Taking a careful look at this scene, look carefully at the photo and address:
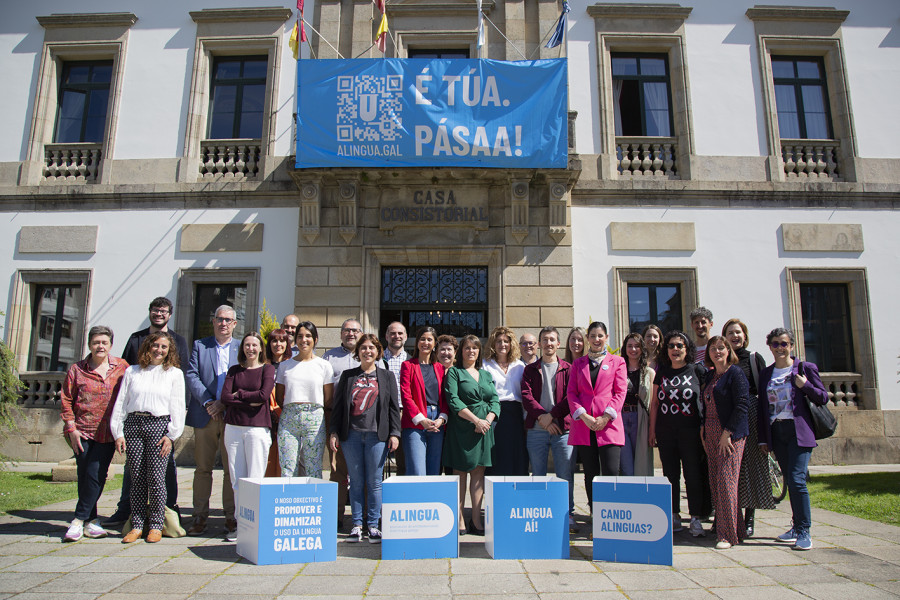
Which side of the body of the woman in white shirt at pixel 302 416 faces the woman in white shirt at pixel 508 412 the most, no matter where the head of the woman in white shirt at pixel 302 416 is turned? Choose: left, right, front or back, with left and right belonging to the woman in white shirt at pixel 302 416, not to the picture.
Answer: left

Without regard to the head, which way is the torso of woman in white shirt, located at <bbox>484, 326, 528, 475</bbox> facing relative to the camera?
toward the camera

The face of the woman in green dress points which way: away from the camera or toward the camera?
toward the camera

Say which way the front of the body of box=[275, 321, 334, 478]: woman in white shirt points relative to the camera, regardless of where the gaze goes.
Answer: toward the camera

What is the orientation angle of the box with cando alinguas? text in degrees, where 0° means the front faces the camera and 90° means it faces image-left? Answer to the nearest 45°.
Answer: approximately 0°

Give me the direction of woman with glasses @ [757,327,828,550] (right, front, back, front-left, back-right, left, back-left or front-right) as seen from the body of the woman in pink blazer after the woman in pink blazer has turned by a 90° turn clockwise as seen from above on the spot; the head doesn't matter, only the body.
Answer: back

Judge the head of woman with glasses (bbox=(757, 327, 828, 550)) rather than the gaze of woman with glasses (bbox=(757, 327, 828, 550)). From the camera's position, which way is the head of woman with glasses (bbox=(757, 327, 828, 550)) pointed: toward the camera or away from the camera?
toward the camera

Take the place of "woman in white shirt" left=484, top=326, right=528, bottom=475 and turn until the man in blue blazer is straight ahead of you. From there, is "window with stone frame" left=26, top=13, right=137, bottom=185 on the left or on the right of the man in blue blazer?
right

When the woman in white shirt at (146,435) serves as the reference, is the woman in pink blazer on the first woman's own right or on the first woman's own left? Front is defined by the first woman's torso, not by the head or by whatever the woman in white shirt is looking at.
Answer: on the first woman's own left

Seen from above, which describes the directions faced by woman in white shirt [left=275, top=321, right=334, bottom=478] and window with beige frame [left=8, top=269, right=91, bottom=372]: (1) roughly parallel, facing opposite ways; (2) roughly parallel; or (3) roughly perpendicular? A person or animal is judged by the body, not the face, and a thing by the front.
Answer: roughly parallel

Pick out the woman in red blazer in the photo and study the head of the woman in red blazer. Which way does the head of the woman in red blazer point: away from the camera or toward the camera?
toward the camera

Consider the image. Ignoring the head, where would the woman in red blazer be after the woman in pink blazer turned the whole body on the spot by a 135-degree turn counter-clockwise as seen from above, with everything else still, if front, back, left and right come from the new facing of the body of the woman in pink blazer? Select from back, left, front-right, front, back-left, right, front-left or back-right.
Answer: back-left

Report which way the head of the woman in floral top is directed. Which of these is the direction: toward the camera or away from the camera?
toward the camera

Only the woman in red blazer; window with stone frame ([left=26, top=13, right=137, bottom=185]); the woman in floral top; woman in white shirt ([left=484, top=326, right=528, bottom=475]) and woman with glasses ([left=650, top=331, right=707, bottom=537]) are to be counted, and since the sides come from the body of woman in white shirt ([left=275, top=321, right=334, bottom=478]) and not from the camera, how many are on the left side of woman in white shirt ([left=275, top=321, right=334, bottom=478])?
3
